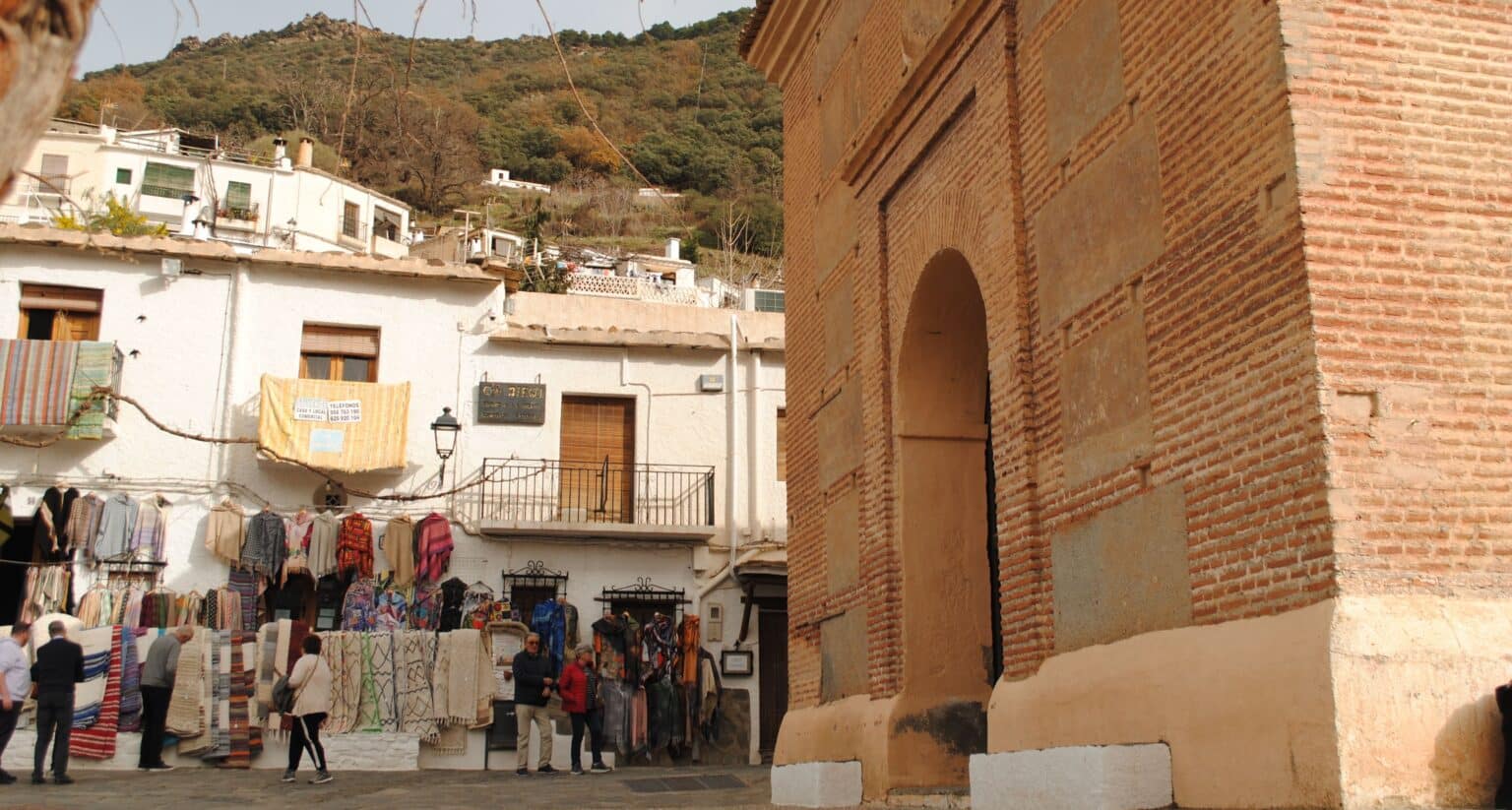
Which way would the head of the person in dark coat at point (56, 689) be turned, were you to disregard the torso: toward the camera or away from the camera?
away from the camera

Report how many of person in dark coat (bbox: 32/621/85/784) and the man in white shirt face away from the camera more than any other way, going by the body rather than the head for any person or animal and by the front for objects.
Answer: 1

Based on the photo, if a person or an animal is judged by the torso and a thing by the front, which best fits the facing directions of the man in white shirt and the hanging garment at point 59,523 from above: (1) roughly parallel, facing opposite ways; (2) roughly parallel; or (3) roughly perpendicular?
roughly perpendicular

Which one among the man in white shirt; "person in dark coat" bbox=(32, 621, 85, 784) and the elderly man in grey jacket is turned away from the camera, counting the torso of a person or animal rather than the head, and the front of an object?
the person in dark coat

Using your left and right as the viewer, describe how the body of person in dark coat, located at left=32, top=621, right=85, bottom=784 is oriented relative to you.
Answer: facing away from the viewer

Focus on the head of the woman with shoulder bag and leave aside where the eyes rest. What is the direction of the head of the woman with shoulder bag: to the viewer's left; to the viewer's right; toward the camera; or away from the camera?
away from the camera

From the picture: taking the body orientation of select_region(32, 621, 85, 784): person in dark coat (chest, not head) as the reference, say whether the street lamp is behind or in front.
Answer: in front
